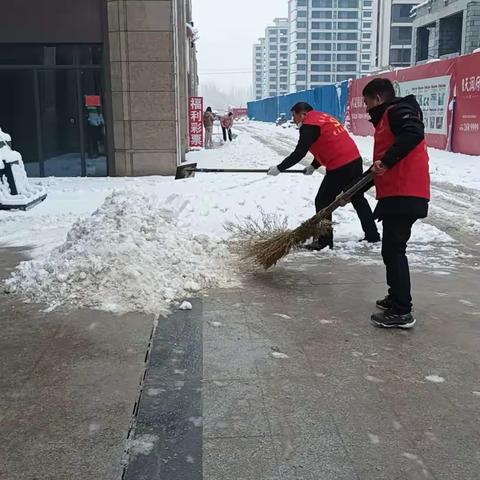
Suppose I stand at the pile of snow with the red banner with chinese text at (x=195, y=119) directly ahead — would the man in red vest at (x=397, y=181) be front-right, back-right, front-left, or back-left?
back-right

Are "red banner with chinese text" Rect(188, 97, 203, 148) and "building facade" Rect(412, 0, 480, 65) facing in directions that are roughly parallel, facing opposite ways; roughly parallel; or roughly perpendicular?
roughly perpendicular

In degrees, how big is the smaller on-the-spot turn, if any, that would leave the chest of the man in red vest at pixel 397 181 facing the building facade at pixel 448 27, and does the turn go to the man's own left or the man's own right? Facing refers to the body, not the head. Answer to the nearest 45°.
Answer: approximately 90° to the man's own right

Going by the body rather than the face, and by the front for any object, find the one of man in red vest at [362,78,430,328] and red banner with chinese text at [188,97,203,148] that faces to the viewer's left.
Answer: the man in red vest

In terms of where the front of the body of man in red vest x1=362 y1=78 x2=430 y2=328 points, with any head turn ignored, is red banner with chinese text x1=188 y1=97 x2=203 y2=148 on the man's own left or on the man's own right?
on the man's own right

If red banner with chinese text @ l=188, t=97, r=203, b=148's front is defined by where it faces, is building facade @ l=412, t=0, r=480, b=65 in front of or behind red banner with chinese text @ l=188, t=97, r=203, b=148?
behind

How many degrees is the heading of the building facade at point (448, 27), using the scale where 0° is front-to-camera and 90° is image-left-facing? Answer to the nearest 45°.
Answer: approximately 45°

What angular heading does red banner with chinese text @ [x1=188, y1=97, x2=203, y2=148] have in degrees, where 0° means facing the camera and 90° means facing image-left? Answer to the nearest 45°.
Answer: approximately 0°

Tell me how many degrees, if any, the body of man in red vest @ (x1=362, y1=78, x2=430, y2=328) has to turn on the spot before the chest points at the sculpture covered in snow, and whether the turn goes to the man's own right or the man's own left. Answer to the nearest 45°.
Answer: approximately 45° to the man's own right

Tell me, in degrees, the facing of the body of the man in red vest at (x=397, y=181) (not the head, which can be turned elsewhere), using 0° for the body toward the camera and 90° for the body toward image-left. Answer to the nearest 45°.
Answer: approximately 90°
